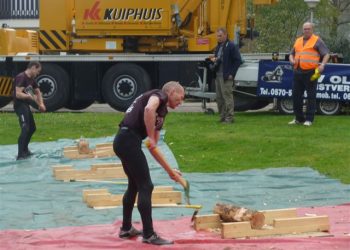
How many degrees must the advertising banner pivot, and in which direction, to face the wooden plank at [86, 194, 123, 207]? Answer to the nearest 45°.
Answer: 0° — it already faces it

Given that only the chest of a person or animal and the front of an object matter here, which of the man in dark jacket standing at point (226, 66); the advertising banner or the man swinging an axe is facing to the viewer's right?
the man swinging an axe

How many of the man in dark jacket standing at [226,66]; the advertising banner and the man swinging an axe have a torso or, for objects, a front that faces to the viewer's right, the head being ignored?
1

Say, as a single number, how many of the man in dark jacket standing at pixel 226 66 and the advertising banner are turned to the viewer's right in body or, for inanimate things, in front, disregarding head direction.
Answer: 0

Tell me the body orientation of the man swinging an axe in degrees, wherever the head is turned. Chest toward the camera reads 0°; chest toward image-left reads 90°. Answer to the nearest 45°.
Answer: approximately 270°

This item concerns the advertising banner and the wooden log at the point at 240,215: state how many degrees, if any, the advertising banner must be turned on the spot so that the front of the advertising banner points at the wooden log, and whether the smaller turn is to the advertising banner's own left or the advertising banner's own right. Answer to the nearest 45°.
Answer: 0° — it already faces it

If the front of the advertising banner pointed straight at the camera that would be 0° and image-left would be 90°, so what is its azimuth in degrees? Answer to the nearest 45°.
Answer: approximately 0°

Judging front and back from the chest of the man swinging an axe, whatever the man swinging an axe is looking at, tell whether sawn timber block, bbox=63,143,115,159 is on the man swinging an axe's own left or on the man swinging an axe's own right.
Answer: on the man swinging an axe's own left

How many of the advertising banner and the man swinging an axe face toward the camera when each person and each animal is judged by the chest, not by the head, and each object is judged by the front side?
1

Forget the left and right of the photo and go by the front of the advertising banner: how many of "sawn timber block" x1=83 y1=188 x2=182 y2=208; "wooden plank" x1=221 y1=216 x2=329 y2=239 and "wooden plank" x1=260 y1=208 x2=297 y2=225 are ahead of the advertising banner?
3

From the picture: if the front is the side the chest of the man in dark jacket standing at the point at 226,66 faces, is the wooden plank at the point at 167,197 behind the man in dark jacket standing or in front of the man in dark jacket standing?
in front
